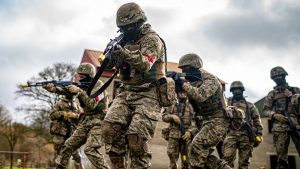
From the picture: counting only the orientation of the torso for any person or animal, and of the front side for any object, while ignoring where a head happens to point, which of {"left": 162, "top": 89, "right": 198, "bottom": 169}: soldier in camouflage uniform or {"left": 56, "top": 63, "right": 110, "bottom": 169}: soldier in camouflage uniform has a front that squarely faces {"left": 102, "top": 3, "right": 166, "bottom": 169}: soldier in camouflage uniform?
{"left": 162, "top": 89, "right": 198, "bottom": 169}: soldier in camouflage uniform

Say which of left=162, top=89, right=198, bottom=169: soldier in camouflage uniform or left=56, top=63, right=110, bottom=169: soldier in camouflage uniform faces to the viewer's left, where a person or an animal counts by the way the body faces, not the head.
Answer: left=56, top=63, right=110, bottom=169: soldier in camouflage uniform

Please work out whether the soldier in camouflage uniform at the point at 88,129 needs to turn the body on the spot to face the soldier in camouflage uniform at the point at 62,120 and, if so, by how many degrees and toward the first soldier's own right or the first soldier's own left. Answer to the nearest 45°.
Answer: approximately 90° to the first soldier's own right

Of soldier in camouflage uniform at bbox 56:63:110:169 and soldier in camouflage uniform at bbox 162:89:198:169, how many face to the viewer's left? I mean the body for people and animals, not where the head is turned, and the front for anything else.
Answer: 1

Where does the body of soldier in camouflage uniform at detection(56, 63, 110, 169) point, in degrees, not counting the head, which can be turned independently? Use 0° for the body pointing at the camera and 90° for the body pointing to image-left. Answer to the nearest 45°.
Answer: approximately 90°

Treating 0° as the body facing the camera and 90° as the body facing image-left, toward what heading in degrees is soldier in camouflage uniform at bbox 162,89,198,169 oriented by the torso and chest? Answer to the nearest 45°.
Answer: approximately 0°

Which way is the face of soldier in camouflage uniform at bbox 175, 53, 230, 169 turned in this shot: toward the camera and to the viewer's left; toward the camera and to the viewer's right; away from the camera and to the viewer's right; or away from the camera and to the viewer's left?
toward the camera and to the viewer's left

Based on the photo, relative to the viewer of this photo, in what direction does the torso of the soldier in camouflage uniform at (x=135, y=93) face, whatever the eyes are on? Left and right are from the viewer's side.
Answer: facing the viewer and to the left of the viewer
